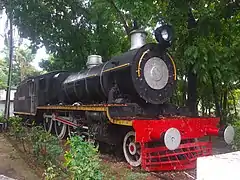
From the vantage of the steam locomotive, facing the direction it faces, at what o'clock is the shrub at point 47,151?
The shrub is roughly at 4 o'clock from the steam locomotive.

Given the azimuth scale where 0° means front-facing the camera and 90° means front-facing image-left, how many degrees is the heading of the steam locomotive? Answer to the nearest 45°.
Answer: approximately 315°

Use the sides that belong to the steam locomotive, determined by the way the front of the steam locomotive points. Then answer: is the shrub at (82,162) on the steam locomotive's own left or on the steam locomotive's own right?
on the steam locomotive's own right
